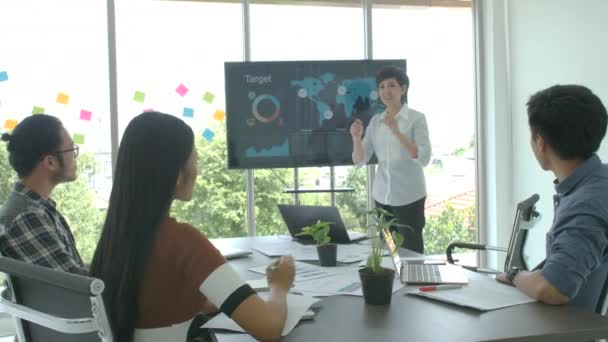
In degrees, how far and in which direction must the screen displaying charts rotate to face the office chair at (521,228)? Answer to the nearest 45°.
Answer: approximately 45° to its left

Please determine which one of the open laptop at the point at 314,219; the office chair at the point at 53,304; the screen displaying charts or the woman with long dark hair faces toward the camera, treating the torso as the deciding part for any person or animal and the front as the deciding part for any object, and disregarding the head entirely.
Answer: the screen displaying charts

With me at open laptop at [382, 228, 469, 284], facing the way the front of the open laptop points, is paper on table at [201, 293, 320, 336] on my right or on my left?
on my right

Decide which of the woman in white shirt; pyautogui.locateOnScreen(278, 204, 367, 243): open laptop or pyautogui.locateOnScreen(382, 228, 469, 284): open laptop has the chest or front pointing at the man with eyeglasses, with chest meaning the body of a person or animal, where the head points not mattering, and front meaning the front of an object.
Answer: the woman in white shirt

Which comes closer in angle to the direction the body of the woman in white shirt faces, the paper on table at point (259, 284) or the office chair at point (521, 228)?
the paper on table

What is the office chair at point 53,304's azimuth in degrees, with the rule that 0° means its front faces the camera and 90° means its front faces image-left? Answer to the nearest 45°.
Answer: approximately 225°

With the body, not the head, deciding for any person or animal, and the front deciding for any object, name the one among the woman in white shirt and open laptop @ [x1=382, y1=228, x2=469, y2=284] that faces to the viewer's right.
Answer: the open laptop

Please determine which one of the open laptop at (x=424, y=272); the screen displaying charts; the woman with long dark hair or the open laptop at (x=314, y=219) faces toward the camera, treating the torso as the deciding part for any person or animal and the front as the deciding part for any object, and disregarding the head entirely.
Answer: the screen displaying charts

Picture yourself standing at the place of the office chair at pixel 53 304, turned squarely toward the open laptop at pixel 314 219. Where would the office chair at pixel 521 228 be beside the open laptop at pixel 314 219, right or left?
right

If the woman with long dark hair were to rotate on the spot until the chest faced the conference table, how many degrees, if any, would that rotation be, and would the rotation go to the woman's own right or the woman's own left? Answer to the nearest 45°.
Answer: approximately 45° to the woman's own right

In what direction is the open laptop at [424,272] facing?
to the viewer's right

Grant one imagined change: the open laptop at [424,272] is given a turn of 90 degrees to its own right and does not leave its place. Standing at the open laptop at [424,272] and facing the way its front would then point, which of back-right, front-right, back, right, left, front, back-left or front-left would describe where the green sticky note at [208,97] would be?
back-right

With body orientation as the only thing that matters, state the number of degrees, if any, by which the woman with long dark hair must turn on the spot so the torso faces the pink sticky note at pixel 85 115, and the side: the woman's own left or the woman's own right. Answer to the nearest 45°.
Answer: approximately 45° to the woman's own left
